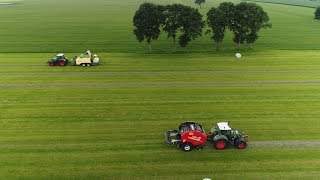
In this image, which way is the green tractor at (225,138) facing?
to the viewer's right
